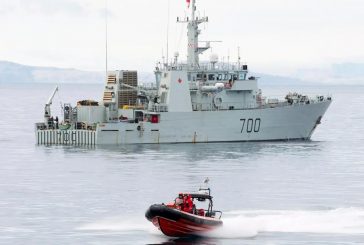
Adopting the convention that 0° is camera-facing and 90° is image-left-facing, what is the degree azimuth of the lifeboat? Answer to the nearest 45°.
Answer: approximately 45°
